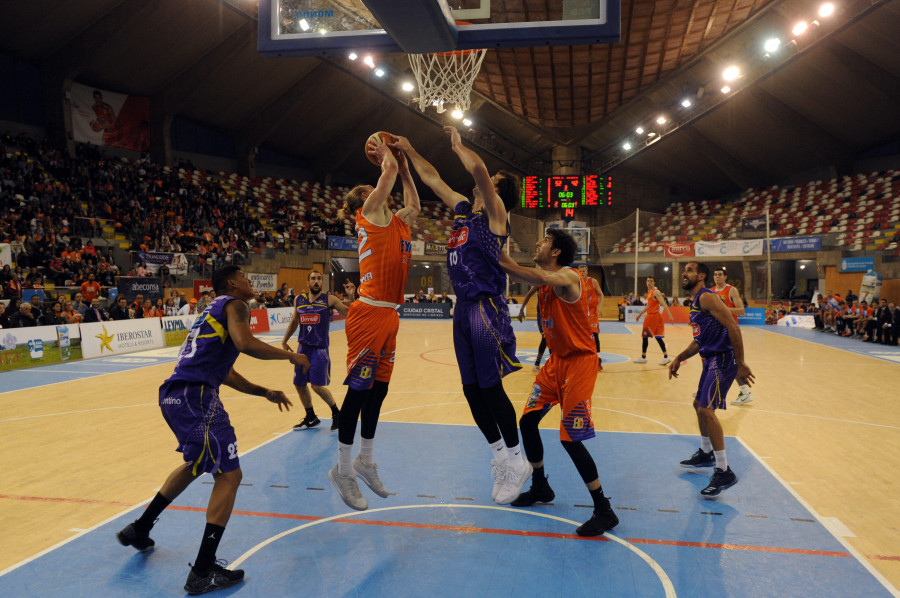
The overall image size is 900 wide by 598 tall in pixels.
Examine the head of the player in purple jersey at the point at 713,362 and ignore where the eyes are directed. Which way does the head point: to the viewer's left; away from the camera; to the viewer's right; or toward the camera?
to the viewer's left

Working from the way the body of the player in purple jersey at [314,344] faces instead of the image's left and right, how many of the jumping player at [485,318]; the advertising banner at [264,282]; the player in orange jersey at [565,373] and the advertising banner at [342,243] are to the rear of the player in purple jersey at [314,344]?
2

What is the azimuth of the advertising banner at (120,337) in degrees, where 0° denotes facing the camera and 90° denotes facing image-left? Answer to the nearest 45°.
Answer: approximately 315°

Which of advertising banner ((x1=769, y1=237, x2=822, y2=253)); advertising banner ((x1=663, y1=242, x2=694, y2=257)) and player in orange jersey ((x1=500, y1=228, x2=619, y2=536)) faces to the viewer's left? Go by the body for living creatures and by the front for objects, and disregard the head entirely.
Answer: the player in orange jersey

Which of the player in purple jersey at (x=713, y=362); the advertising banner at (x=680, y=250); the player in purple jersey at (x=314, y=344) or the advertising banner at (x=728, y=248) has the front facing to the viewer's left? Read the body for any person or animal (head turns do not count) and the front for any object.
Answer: the player in purple jersey at (x=713, y=362)

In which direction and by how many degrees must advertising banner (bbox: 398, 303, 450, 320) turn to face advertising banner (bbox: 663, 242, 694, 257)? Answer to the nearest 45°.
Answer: approximately 90° to its left

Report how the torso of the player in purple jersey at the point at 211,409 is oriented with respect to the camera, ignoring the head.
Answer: to the viewer's right

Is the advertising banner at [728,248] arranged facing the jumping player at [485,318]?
yes

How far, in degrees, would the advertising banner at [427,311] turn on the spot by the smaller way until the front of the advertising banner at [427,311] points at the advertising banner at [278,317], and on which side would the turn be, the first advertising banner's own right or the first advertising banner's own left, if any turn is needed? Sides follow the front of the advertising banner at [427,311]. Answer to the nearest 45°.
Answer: approximately 45° to the first advertising banner's own right

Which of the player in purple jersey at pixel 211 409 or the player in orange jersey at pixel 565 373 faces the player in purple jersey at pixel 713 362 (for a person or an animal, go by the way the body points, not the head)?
the player in purple jersey at pixel 211 409

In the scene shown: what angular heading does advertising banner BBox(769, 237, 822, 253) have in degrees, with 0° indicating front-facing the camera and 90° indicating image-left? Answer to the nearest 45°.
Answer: approximately 0°

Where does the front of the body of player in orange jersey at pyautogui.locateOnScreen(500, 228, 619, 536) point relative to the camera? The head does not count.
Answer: to the viewer's left
